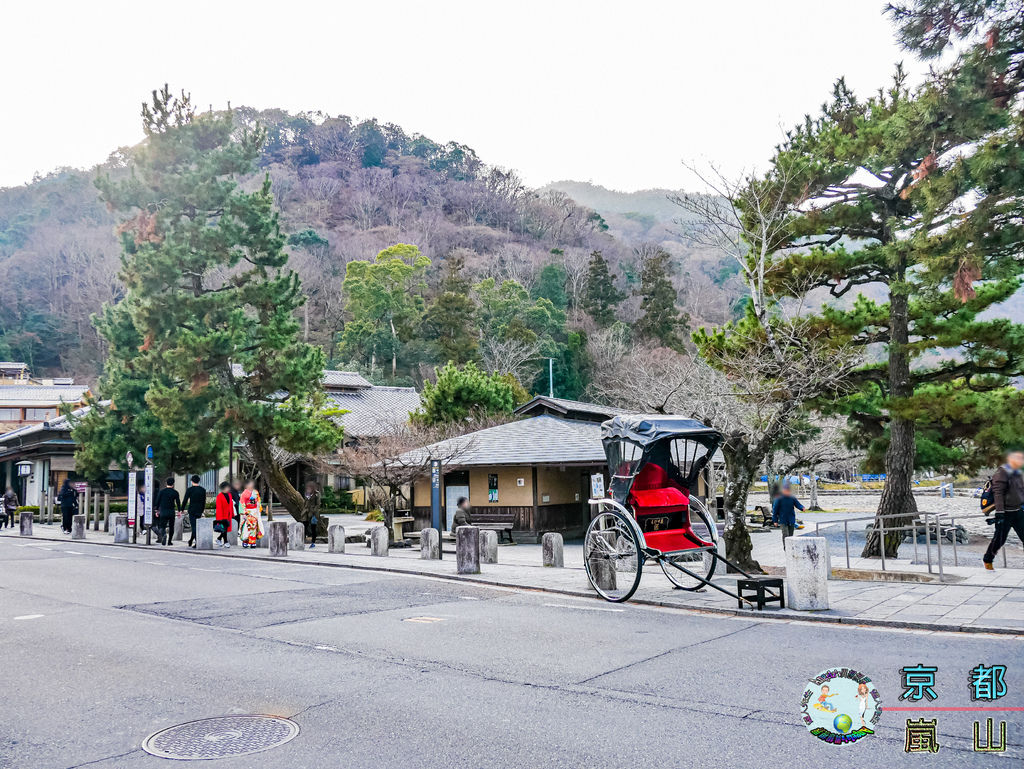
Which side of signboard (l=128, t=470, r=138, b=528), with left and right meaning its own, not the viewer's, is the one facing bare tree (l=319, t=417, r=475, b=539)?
left

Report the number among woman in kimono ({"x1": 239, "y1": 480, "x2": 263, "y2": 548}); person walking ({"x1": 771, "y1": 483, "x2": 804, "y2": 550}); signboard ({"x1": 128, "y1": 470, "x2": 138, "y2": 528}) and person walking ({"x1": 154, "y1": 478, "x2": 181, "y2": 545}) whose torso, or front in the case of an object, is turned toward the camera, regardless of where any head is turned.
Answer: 3

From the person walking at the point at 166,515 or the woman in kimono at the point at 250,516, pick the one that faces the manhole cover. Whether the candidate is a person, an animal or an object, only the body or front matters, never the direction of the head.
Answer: the woman in kimono

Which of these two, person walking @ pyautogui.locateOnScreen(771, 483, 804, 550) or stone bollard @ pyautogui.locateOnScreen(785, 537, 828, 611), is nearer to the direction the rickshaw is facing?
the stone bollard

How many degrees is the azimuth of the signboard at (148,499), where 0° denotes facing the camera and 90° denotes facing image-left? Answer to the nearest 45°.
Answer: approximately 0°

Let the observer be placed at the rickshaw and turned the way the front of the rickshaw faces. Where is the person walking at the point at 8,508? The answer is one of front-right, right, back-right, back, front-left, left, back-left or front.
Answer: back
